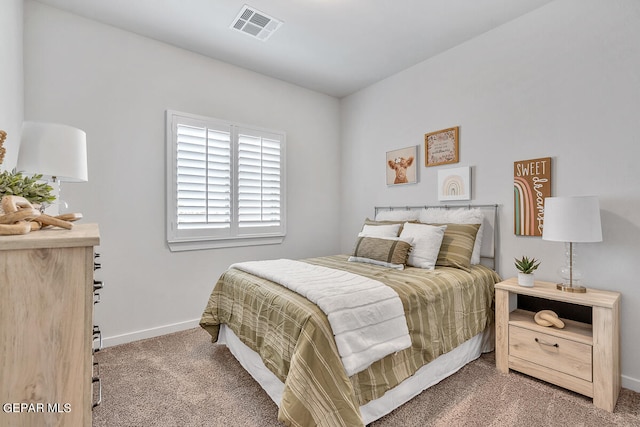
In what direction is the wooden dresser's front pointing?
to the viewer's right

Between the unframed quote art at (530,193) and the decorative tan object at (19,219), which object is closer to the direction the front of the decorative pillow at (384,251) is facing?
the decorative tan object

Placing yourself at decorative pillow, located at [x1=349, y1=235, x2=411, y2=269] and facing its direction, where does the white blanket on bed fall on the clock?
The white blanket on bed is roughly at 11 o'clock from the decorative pillow.

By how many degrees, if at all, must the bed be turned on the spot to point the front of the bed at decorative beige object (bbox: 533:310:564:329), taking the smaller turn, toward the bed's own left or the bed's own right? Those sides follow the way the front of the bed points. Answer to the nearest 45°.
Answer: approximately 135° to the bed's own left

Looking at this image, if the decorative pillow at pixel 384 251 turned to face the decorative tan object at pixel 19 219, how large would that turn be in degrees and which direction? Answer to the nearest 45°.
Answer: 0° — it already faces it

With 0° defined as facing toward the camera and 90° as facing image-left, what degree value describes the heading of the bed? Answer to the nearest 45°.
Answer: approximately 45°

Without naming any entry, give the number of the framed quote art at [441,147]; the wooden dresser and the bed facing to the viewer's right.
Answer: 1

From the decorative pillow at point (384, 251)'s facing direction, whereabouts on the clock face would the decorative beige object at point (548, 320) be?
The decorative beige object is roughly at 8 o'clock from the decorative pillow.

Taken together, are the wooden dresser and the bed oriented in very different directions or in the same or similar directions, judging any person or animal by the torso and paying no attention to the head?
very different directions

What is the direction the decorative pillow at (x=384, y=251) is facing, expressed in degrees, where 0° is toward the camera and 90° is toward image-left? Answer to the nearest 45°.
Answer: approximately 45°
